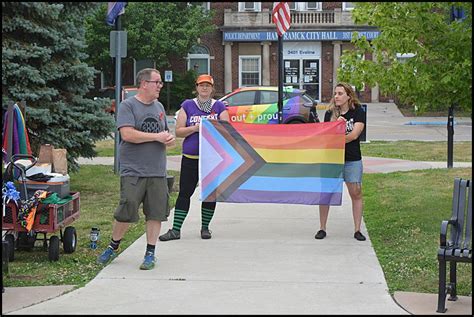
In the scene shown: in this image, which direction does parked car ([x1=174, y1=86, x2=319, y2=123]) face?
to the viewer's left

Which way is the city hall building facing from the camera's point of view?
toward the camera

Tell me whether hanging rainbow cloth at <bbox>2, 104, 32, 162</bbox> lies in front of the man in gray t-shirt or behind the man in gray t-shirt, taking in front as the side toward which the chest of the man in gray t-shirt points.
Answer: behind

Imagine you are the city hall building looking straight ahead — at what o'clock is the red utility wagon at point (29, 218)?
The red utility wagon is roughly at 12 o'clock from the city hall building.

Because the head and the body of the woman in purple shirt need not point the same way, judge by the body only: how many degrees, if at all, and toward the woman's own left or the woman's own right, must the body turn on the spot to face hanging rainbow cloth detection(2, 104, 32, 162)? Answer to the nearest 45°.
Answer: approximately 90° to the woman's own right

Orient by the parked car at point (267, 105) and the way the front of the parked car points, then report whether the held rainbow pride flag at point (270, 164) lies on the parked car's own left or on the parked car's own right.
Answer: on the parked car's own left

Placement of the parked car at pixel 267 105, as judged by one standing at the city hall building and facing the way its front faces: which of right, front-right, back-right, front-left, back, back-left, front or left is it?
front

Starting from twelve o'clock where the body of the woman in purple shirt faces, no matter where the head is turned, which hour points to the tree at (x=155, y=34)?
The tree is roughly at 6 o'clock from the woman in purple shirt.

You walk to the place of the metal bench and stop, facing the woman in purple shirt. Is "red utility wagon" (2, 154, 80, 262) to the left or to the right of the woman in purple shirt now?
left

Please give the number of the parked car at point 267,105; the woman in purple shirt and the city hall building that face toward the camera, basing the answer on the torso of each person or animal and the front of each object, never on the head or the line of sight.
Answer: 2

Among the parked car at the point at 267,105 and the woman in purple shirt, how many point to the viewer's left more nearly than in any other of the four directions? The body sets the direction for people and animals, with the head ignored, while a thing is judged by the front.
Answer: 1

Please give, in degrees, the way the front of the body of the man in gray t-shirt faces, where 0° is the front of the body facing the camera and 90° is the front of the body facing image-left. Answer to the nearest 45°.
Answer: approximately 315°

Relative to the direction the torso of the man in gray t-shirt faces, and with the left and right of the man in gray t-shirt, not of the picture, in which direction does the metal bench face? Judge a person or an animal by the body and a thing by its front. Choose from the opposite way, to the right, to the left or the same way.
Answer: to the right

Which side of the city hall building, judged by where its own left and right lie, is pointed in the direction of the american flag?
front

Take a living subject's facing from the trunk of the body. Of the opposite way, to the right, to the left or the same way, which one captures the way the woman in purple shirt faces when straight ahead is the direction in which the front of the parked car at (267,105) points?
to the left

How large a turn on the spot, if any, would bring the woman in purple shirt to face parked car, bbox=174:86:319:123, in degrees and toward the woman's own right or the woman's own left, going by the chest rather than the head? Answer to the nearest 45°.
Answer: approximately 180°
